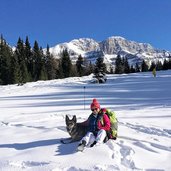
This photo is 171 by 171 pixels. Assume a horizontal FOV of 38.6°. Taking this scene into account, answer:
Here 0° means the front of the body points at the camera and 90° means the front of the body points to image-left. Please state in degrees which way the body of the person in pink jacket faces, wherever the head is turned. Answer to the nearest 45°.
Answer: approximately 45°
